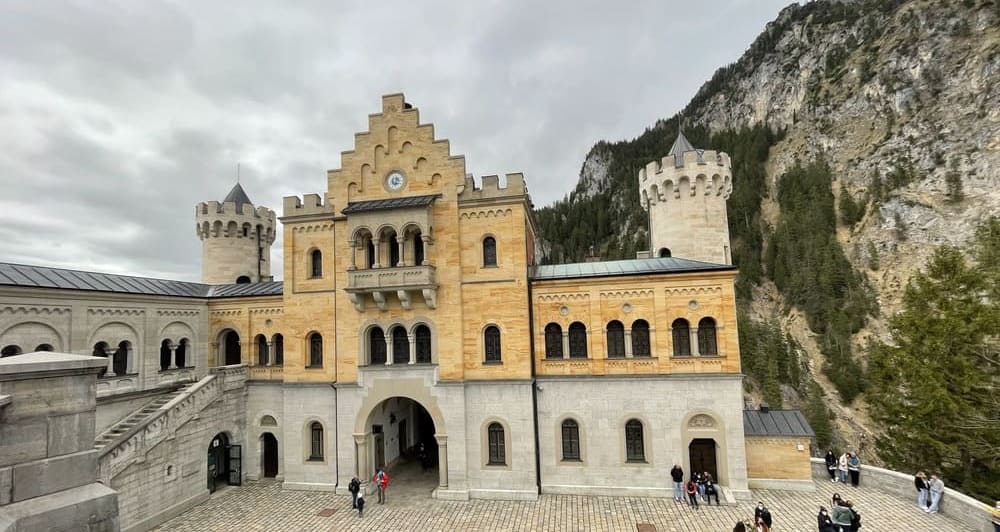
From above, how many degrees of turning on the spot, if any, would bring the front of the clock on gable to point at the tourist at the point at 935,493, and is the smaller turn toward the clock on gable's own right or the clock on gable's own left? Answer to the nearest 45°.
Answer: approximately 45° to the clock on gable's own left

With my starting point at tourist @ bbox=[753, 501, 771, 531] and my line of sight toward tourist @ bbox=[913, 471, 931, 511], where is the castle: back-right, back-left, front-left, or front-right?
back-left

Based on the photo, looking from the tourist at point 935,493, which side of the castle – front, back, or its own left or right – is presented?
left

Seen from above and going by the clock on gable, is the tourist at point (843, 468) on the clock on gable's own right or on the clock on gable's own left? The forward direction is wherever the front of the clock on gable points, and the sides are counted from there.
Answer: on the clock on gable's own left

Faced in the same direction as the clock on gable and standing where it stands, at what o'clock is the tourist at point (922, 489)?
The tourist is roughly at 10 o'clock from the clock on gable.

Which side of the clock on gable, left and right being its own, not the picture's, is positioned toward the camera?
front

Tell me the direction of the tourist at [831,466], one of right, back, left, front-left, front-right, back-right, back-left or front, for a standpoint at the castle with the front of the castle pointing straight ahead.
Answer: left

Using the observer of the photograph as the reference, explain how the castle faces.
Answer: facing the viewer
